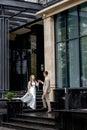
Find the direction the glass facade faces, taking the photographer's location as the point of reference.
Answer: facing the viewer and to the left of the viewer
